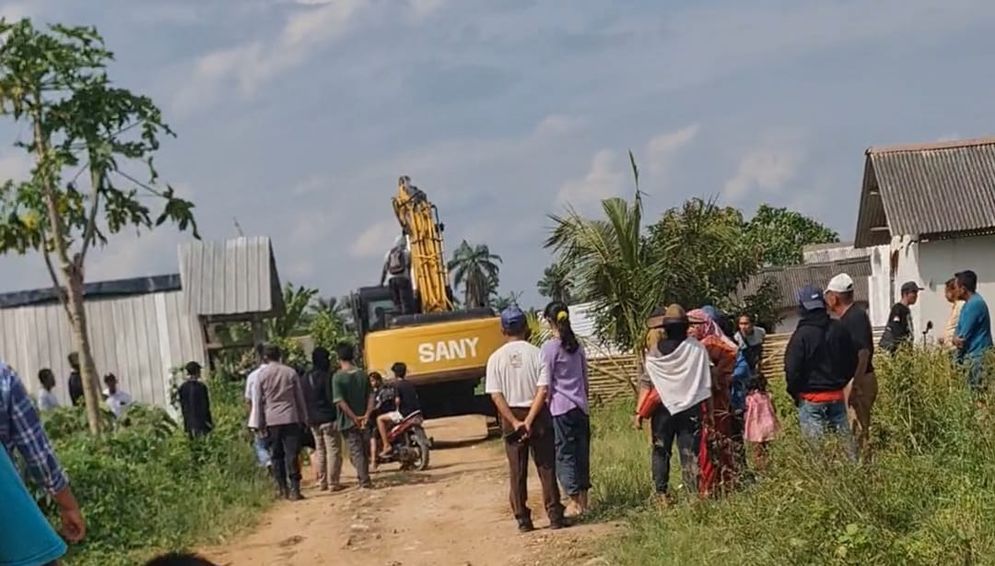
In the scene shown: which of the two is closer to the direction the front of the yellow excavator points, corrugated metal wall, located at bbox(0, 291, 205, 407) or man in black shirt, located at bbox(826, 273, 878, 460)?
the corrugated metal wall

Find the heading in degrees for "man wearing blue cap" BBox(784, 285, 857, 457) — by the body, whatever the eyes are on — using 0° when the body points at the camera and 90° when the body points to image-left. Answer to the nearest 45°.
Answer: approximately 180°

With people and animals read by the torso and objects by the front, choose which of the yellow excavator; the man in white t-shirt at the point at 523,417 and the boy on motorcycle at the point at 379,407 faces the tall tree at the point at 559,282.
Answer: the man in white t-shirt

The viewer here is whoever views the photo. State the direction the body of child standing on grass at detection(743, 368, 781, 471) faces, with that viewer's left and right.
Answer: facing away from the viewer

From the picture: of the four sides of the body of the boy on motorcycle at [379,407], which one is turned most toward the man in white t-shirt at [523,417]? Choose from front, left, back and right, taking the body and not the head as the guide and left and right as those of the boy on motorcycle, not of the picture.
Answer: left

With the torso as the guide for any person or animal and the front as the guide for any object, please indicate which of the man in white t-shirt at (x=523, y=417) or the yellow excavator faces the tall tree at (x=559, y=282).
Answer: the man in white t-shirt

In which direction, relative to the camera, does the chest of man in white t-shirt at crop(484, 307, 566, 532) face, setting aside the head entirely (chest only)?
away from the camera

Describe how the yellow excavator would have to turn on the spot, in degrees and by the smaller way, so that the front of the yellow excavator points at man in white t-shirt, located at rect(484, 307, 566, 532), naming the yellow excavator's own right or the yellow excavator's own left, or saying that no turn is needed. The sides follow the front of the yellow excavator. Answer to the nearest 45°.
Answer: approximately 180°

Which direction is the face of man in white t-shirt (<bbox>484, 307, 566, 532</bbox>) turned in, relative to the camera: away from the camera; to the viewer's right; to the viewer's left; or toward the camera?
away from the camera

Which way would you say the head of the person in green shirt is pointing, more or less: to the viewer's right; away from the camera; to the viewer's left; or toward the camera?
away from the camera

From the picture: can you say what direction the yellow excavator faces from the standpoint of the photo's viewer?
facing away from the viewer

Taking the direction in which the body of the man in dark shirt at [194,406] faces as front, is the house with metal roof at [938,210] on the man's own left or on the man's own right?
on the man's own right
